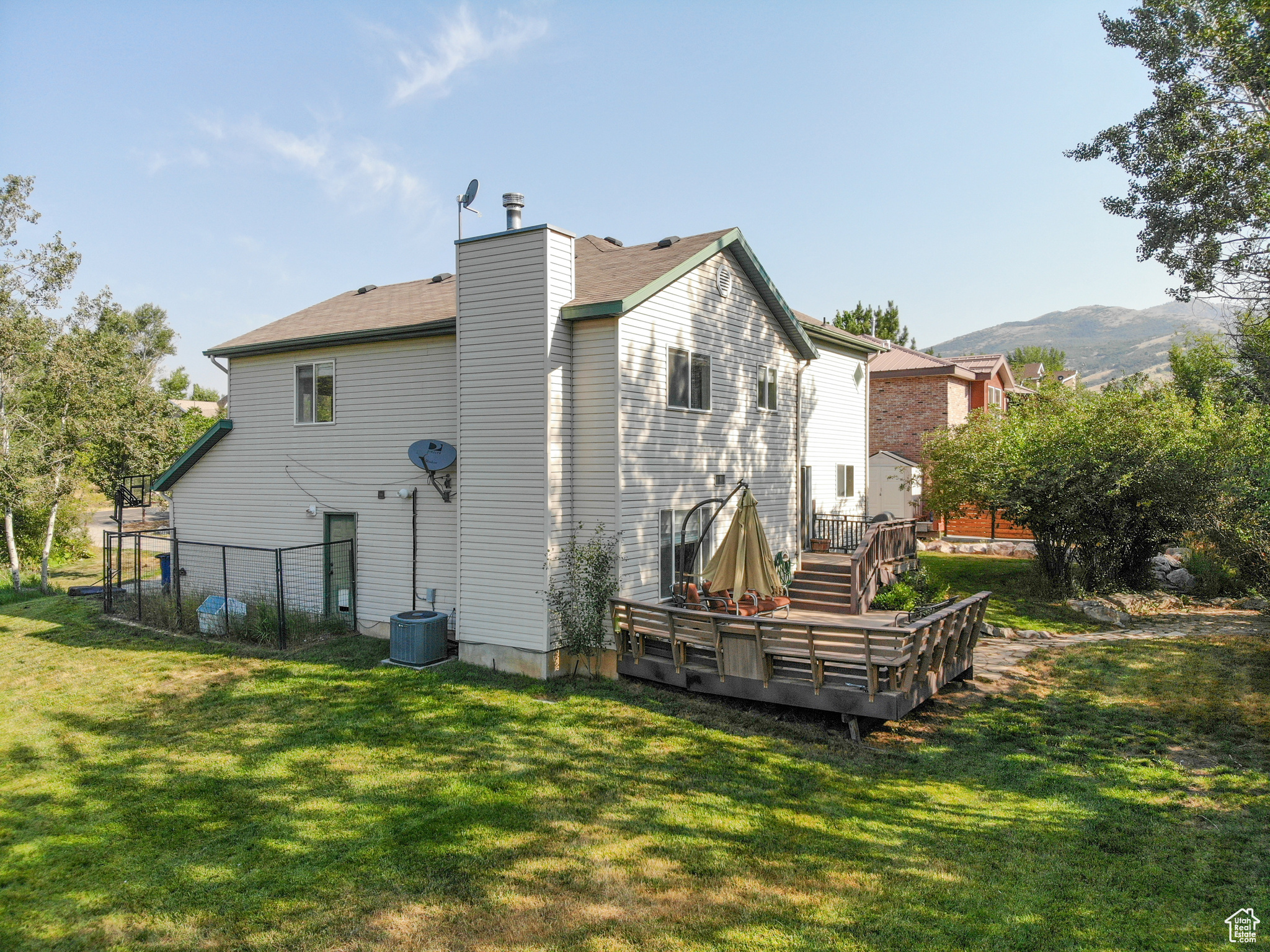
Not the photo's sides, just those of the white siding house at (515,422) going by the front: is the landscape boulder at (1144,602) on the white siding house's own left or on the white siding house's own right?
on the white siding house's own right

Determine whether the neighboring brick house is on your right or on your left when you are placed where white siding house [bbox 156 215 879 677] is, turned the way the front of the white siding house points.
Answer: on your right

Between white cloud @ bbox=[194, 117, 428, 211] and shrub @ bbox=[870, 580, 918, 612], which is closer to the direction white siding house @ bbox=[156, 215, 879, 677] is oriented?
the white cloud

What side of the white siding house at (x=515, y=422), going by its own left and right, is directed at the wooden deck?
back

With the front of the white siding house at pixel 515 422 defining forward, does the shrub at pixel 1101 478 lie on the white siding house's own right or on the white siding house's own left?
on the white siding house's own right

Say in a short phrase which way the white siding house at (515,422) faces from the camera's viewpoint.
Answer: facing away from the viewer and to the left of the viewer

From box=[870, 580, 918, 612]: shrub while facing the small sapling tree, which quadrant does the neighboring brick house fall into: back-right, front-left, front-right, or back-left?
back-right
